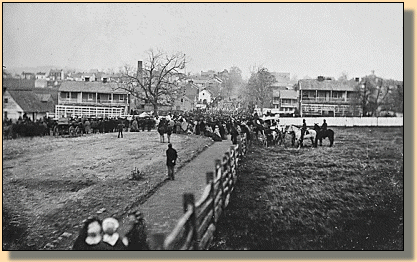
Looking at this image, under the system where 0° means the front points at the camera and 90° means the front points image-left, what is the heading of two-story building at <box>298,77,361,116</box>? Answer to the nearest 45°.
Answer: approximately 0°

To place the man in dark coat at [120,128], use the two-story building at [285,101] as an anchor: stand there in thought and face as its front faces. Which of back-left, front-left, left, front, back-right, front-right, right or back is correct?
right

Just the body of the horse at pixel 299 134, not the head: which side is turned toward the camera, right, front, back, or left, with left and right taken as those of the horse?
left

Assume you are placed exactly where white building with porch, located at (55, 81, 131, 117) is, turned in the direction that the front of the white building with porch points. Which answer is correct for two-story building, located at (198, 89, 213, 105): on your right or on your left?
on your left

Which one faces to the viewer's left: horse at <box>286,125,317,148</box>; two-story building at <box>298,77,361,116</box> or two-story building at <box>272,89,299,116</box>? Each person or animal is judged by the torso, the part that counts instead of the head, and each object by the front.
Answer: the horse

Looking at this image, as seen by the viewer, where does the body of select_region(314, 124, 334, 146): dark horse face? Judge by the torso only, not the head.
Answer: to the viewer's left
